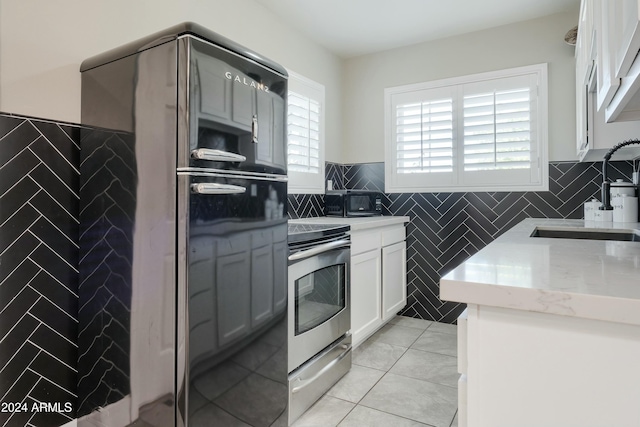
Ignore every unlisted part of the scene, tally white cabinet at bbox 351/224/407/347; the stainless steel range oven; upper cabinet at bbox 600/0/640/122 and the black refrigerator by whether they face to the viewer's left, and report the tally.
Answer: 1

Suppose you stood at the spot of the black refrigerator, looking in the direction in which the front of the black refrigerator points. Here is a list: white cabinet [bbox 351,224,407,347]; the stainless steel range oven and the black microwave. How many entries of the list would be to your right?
0

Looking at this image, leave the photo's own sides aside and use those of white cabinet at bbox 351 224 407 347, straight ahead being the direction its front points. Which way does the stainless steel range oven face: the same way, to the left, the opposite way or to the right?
the same way

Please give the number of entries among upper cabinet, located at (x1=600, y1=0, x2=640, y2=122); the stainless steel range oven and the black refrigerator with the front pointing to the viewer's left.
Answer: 1

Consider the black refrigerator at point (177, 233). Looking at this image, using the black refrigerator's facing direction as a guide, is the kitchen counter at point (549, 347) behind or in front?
in front

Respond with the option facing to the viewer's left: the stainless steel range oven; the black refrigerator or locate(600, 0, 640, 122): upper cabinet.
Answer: the upper cabinet

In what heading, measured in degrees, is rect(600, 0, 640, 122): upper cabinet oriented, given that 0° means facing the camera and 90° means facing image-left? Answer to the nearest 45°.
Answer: approximately 90°

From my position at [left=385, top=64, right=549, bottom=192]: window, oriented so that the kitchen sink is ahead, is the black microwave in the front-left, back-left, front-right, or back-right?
back-right

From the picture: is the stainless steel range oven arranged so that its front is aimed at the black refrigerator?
no

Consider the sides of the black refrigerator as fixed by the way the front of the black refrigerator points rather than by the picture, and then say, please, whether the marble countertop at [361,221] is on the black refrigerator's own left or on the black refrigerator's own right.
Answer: on the black refrigerator's own left

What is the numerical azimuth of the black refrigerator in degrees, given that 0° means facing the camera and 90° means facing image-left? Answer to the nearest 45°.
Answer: approximately 315°

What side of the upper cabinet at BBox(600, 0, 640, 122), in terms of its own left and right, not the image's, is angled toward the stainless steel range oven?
front

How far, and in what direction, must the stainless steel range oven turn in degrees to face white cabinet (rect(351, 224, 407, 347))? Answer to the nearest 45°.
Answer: approximately 90° to its left

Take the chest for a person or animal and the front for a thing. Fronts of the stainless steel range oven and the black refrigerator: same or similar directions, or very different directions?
same or similar directions

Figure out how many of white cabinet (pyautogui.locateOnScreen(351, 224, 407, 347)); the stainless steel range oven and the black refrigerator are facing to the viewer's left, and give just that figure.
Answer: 0

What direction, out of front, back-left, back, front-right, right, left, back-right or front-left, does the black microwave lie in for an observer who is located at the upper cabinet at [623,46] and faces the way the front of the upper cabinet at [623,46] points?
front-right

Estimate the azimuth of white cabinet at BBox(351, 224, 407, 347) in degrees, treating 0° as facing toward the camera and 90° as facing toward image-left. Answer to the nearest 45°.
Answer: approximately 315°
